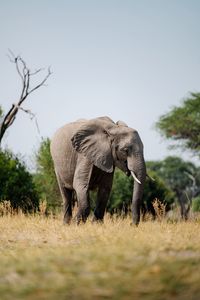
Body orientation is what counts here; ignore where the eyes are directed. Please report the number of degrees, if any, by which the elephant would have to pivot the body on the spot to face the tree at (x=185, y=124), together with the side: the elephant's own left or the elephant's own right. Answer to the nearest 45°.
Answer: approximately 135° to the elephant's own left

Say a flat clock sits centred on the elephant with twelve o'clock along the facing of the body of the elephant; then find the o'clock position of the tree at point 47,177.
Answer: The tree is roughly at 7 o'clock from the elephant.
